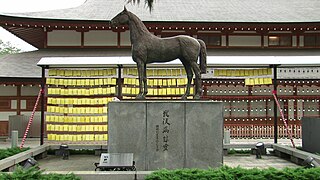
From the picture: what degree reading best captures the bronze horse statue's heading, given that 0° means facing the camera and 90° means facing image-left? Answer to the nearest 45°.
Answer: approximately 90°

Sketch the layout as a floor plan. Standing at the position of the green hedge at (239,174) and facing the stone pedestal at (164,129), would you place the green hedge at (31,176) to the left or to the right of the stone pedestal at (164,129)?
left

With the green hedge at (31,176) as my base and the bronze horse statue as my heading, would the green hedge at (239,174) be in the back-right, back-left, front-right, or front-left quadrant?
front-right

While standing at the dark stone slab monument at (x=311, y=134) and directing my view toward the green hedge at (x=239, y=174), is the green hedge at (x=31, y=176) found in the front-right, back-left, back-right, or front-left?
front-right

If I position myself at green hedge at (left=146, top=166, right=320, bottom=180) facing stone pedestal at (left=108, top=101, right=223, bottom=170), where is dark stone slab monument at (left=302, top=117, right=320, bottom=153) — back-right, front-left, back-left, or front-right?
front-right

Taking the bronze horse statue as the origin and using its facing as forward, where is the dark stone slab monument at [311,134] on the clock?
The dark stone slab monument is roughly at 5 o'clock from the bronze horse statue.

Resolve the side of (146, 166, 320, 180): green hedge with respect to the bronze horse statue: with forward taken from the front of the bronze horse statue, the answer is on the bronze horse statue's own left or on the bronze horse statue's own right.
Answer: on the bronze horse statue's own left

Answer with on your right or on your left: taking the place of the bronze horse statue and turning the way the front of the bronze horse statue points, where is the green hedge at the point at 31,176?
on your left
